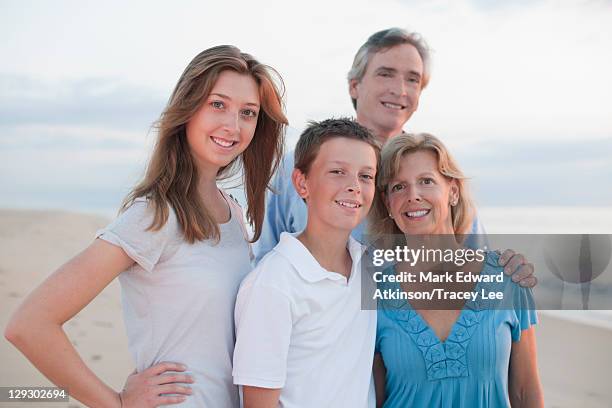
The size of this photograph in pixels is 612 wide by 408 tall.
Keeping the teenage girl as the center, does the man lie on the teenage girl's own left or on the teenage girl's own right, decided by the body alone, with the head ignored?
on the teenage girl's own left

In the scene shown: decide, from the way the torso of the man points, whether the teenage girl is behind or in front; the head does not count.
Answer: in front

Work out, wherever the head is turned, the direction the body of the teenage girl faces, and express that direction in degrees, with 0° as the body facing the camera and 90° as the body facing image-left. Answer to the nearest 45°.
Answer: approximately 315°

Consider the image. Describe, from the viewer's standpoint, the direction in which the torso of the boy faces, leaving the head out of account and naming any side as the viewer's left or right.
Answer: facing the viewer and to the right of the viewer
